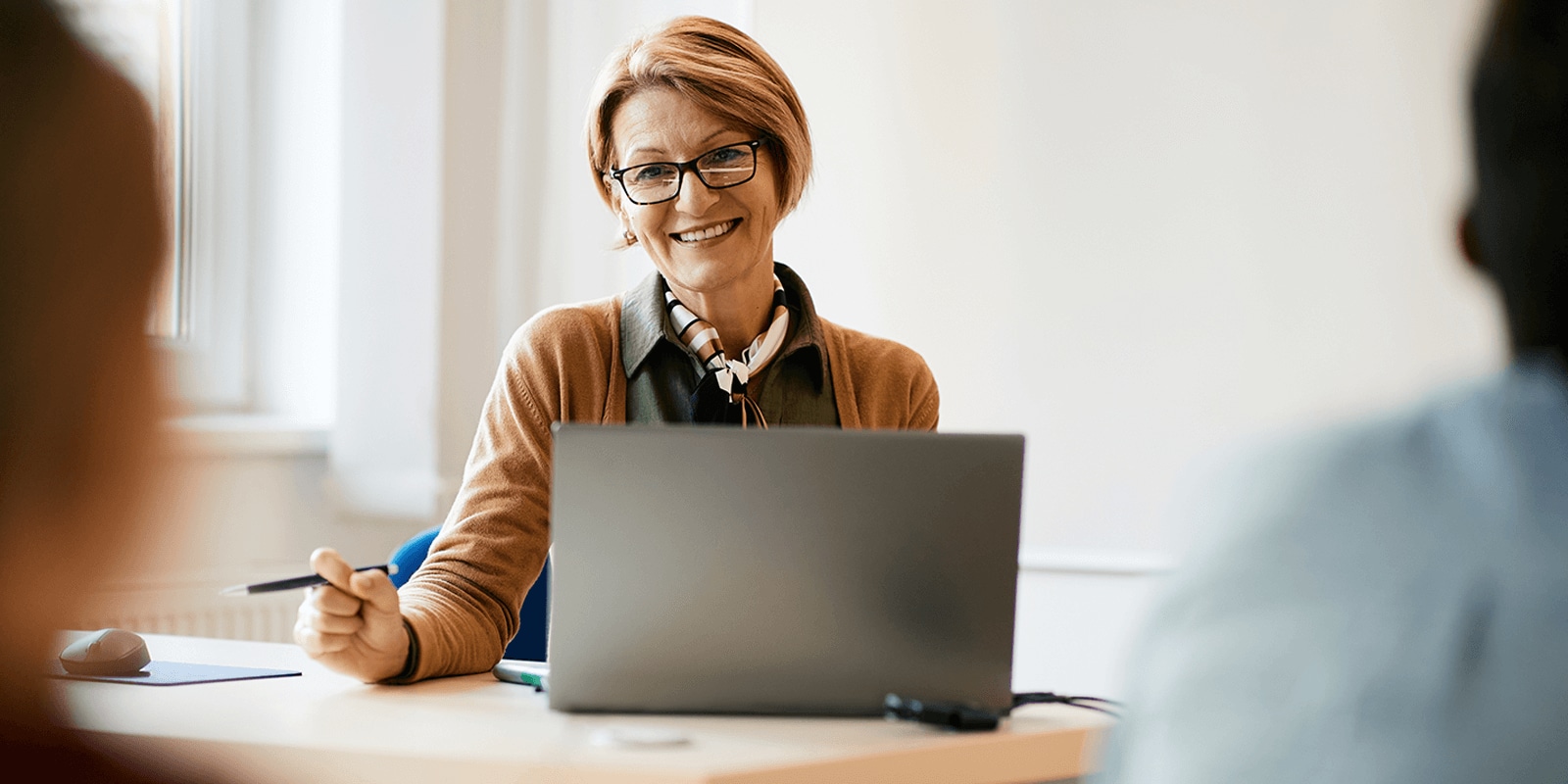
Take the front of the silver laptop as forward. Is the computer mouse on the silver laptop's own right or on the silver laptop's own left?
on the silver laptop's own left

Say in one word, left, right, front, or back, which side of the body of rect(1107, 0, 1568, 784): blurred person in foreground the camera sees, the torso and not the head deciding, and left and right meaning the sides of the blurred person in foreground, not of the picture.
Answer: back

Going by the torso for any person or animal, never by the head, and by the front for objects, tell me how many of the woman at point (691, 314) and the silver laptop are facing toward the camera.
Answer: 1

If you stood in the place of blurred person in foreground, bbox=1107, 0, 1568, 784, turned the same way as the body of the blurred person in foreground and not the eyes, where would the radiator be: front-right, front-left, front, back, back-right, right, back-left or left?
front-left

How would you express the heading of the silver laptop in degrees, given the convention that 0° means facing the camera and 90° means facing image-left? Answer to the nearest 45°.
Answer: approximately 180°

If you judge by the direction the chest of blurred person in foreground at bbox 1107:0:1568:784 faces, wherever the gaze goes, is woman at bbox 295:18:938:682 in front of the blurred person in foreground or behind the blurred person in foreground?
in front

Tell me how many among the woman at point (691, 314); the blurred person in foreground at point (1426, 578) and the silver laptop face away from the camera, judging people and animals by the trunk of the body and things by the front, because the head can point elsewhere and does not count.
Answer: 2

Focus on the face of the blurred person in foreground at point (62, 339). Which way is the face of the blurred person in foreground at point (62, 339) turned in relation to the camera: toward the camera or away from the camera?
away from the camera

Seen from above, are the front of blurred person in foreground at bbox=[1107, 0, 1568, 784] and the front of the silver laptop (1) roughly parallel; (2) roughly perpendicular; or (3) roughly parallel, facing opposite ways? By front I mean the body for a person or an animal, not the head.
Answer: roughly parallel

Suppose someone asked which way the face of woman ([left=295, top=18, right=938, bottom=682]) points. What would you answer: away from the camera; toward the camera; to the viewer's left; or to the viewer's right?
toward the camera

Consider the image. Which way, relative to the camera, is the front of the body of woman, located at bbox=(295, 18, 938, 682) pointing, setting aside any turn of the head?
toward the camera

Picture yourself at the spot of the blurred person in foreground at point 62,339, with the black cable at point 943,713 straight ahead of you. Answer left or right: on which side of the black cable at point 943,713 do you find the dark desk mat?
left

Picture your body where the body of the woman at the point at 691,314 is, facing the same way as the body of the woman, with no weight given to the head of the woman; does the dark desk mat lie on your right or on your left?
on your right

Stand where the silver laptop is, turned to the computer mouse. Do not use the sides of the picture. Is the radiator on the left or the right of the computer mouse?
right

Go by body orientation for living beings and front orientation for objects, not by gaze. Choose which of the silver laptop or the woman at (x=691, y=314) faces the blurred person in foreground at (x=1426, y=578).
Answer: the woman

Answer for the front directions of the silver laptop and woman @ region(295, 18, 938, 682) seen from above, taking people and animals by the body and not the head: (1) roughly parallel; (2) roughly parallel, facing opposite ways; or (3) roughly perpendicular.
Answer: roughly parallel, facing opposite ways
